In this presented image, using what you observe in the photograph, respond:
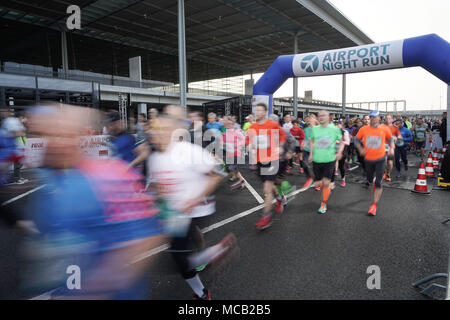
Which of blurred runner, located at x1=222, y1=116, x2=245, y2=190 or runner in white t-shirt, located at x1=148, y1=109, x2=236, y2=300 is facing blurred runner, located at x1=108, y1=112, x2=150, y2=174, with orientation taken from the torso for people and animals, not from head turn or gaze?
blurred runner, located at x1=222, y1=116, x2=245, y2=190

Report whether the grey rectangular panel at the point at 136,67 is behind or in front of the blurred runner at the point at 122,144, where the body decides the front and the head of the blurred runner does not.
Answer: behind

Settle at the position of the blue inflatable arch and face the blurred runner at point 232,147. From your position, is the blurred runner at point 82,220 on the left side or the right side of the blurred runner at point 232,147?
left

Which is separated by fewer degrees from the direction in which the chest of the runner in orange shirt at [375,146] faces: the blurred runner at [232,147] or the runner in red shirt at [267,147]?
the runner in red shirt

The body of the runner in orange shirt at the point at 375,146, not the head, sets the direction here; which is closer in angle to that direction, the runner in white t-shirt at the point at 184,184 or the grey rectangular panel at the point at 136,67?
the runner in white t-shirt

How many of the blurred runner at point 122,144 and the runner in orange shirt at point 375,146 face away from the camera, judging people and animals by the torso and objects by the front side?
0

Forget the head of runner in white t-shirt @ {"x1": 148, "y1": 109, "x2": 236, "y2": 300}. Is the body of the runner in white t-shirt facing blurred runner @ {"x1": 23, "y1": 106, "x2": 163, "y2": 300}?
yes

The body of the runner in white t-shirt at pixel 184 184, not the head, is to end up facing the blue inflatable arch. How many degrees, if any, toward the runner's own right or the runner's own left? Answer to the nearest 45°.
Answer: approximately 180°

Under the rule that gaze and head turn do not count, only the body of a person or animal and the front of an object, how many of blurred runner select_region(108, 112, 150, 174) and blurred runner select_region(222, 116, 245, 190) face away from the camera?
0

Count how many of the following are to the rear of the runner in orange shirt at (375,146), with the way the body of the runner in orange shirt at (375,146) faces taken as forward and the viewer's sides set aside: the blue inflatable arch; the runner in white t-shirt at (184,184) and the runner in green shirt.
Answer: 1
